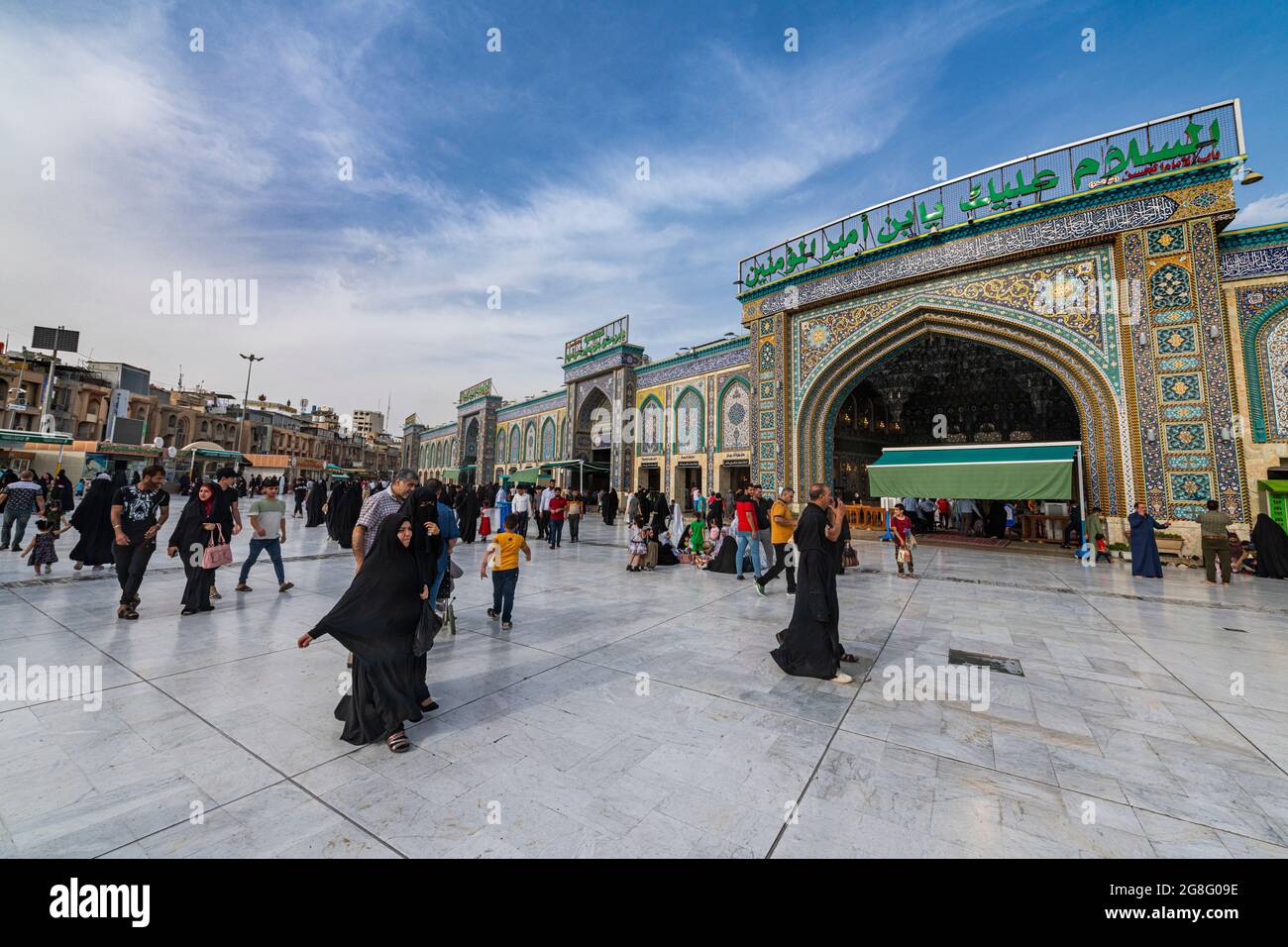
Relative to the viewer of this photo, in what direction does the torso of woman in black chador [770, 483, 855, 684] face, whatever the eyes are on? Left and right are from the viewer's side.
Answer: facing to the right of the viewer

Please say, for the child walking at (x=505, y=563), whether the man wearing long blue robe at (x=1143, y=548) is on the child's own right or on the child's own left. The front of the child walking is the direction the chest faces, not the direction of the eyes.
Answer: on the child's own right

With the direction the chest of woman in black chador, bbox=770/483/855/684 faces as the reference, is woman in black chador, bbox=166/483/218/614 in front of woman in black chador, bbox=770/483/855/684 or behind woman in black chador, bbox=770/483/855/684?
behind

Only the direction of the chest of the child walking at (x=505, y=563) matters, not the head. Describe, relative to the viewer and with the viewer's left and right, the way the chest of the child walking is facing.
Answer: facing away from the viewer

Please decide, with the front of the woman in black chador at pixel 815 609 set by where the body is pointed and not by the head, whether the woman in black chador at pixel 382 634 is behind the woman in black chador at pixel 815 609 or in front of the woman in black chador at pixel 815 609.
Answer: behind

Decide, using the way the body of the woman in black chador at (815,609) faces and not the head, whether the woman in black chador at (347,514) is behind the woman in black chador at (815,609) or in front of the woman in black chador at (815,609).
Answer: behind

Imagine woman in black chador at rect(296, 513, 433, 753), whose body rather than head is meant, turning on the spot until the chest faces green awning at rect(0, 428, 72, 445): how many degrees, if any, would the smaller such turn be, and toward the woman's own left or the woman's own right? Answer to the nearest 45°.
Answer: approximately 180°

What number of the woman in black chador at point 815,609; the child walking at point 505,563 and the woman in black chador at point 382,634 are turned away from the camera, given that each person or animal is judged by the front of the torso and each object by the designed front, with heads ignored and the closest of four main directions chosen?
1

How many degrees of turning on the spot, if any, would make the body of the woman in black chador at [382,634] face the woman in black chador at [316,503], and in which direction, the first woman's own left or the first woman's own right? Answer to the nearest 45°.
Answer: approximately 135° to the first woman's own left

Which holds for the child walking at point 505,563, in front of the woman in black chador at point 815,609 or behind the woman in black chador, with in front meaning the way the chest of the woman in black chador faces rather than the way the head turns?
behind

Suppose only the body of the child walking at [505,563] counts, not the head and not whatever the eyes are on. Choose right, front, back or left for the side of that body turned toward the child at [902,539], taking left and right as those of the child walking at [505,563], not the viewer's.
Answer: right
